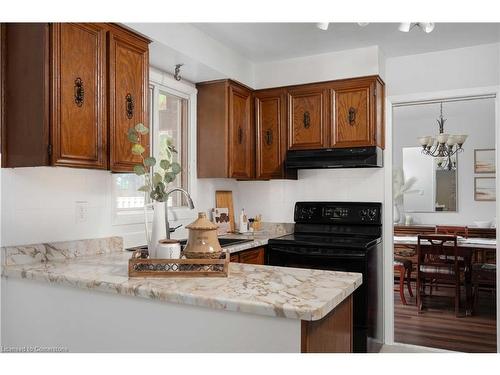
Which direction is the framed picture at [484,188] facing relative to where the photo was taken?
toward the camera

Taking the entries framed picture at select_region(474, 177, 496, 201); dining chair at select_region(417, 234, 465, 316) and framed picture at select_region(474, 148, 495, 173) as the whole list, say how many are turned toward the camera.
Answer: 2

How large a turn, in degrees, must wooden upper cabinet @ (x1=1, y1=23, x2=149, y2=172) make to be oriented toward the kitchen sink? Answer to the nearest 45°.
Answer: approximately 90° to its left

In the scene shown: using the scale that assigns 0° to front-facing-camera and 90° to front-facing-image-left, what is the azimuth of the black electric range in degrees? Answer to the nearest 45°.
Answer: approximately 45°

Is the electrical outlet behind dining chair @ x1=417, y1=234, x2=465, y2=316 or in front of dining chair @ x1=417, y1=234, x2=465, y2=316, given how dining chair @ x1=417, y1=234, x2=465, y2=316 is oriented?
behind

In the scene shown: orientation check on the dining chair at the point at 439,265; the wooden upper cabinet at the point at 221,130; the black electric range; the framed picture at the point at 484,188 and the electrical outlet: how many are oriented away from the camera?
1

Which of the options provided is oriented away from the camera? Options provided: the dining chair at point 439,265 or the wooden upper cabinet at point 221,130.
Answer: the dining chair

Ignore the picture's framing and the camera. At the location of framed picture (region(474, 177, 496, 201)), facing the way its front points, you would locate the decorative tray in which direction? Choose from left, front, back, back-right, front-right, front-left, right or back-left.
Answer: front

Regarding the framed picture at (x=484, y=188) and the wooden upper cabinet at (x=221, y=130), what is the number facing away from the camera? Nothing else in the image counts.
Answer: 0

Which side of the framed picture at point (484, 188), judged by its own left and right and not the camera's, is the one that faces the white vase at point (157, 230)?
front

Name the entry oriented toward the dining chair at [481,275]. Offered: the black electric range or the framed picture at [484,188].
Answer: the framed picture

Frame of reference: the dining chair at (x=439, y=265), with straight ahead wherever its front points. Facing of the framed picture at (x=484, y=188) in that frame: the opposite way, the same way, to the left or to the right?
the opposite way

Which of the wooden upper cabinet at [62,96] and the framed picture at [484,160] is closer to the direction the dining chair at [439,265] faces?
the framed picture

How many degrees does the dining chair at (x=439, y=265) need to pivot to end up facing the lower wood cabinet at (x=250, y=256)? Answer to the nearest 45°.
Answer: approximately 135° to its left

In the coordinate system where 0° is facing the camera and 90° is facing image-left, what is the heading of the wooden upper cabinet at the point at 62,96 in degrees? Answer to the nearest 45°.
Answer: approximately 315°

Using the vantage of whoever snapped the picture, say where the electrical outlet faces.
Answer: facing the viewer and to the right of the viewer
